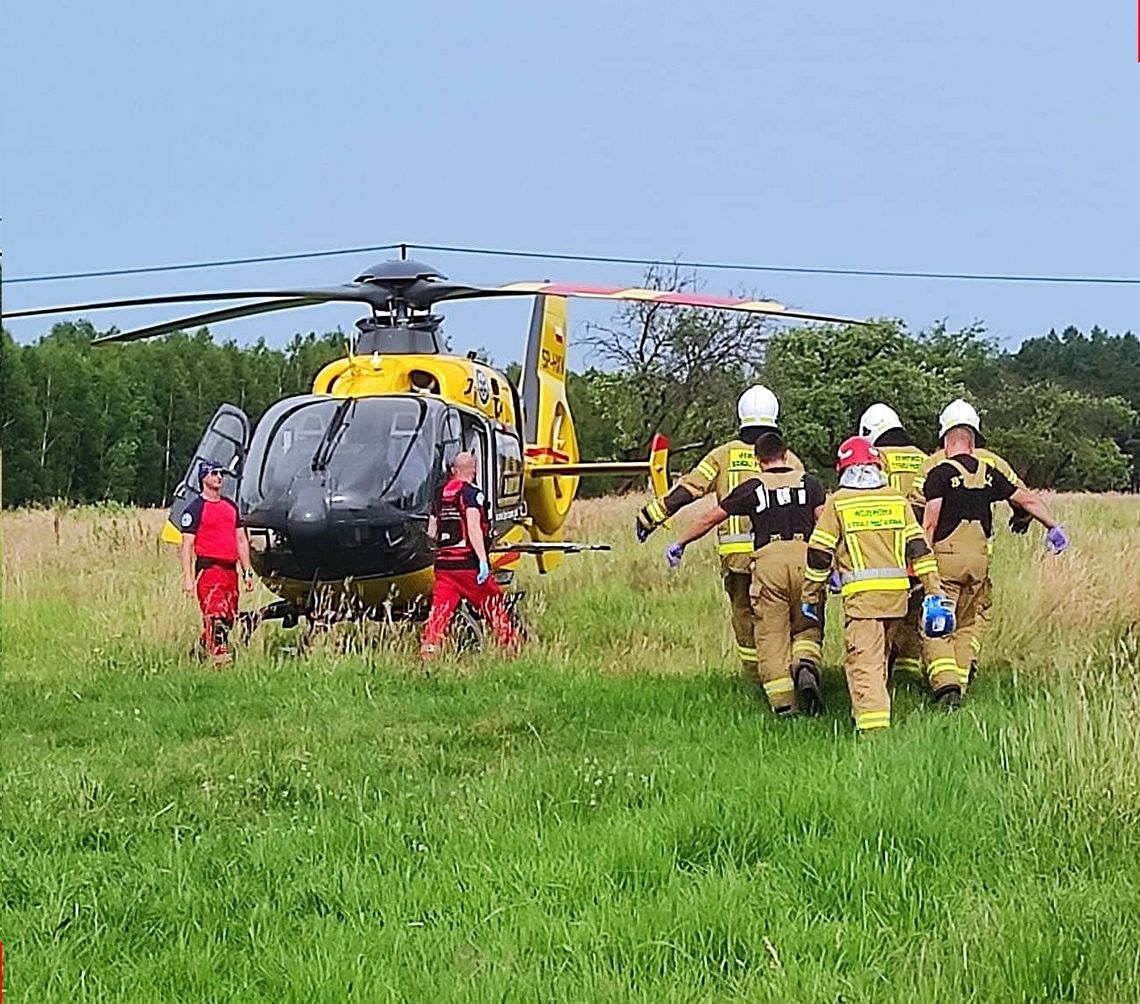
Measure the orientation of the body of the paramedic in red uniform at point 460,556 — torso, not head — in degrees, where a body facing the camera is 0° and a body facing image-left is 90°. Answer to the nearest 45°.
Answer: approximately 225°

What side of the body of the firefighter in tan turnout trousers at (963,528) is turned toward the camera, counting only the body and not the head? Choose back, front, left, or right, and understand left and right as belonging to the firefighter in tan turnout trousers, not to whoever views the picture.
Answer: back

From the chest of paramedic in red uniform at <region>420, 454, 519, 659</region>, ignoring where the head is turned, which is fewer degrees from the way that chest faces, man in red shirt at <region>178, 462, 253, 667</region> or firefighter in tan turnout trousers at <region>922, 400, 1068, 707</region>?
the firefighter in tan turnout trousers

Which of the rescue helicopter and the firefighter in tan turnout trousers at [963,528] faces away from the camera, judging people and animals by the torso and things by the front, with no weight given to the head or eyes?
the firefighter in tan turnout trousers

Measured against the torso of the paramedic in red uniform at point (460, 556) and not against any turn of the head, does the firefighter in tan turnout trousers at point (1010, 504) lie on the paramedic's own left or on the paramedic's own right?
on the paramedic's own right

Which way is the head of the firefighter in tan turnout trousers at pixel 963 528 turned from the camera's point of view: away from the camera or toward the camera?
away from the camera

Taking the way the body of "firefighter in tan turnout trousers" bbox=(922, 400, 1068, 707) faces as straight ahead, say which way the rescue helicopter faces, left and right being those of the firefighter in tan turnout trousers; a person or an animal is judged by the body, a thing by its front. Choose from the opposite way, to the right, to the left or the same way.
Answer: the opposite way

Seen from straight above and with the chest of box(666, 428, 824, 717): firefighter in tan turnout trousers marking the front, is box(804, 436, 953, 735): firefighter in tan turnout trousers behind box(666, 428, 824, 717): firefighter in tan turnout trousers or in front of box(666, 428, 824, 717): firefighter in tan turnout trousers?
behind

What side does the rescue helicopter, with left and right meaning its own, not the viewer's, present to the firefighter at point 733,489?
left

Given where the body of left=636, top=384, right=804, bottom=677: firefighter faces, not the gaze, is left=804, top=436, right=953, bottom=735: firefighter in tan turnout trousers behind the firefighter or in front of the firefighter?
behind

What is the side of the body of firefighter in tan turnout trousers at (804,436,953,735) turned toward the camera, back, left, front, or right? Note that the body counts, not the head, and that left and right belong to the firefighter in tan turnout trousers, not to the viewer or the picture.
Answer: back

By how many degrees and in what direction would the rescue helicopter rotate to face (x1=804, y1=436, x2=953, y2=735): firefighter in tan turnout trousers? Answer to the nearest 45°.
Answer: approximately 90° to its left

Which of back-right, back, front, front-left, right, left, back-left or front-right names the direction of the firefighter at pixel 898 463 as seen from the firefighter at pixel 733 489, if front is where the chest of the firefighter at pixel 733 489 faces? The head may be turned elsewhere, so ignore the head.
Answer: right

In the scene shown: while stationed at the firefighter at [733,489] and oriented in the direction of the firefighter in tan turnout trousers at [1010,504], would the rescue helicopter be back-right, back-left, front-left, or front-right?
back-left

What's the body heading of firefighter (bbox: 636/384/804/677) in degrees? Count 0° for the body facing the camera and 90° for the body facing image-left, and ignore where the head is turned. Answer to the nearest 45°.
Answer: approximately 180°

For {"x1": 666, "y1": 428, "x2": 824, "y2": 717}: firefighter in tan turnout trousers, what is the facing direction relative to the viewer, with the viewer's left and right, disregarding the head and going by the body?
facing away from the viewer

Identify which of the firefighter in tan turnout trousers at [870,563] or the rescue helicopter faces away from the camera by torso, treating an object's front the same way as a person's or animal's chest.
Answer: the firefighter in tan turnout trousers

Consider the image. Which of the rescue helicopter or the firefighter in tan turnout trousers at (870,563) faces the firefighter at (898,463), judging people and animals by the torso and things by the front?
the firefighter in tan turnout trousers
